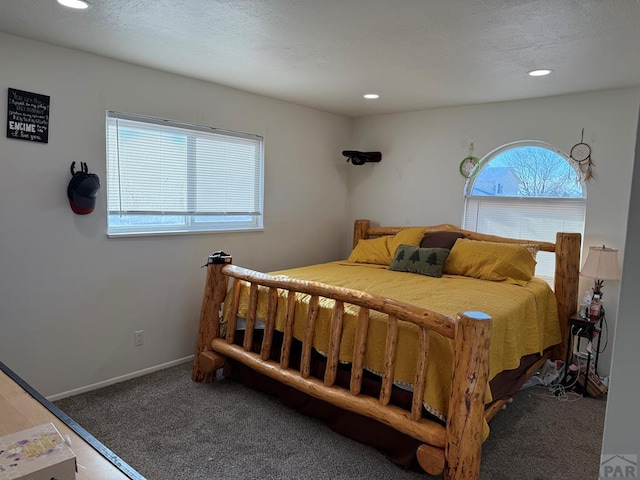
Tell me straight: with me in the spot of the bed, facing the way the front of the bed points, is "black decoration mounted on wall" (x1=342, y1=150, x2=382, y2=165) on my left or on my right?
on my right

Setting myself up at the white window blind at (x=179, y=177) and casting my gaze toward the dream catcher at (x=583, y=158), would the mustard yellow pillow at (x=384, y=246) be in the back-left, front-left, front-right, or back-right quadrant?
front-left

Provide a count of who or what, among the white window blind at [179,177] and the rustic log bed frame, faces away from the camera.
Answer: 0

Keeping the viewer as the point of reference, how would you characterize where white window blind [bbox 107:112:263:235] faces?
facing the viewer and to the right of the viewer

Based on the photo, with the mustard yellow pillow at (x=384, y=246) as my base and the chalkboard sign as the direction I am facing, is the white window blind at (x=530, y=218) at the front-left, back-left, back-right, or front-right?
back-left

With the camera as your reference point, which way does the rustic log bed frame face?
facing the viewer and to the left of the viewer

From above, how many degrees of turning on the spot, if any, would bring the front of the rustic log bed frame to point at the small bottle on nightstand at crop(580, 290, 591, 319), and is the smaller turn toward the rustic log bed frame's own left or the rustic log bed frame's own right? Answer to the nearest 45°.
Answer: approximately 180°

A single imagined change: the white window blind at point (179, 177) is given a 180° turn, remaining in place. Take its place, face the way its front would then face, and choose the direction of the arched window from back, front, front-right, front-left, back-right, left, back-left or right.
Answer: back-right

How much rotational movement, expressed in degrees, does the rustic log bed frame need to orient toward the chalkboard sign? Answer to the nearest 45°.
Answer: approximately 45° to its right

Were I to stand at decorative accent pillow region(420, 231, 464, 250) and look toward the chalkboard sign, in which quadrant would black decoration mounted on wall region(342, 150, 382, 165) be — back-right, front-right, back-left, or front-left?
front-right

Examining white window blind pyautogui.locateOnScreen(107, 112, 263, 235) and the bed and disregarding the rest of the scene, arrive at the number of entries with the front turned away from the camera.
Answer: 0

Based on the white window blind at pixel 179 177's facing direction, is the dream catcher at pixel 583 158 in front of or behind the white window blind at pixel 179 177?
in front

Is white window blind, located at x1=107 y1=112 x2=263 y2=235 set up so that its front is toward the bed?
yes

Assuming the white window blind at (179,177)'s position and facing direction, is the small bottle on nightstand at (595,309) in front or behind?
in front
